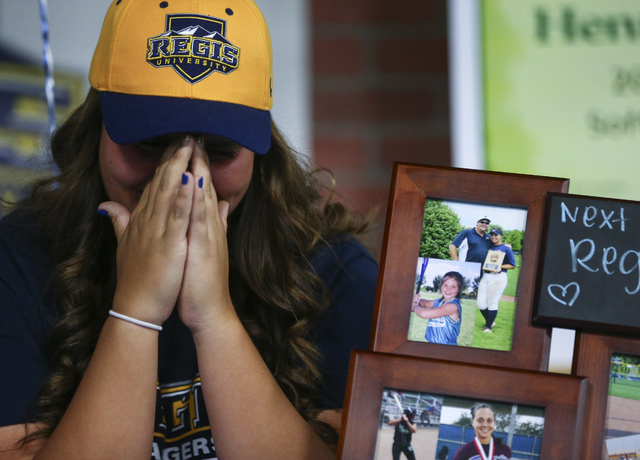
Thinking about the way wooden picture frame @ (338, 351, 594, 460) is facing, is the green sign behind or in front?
behind

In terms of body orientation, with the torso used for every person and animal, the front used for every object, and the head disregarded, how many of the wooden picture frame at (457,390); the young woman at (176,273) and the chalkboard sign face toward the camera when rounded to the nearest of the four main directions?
3

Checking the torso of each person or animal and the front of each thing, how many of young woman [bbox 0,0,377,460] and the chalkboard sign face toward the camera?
2

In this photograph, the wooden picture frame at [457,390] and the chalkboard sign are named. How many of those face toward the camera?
2

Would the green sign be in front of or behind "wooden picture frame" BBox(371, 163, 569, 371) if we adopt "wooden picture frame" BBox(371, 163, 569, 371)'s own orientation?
behind

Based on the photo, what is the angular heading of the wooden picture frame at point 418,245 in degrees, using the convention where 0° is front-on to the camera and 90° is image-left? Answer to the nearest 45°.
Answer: approximately 0°

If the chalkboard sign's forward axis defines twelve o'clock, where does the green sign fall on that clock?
The green sign is roughly at 6 o'clock from the chalkboard sign.
